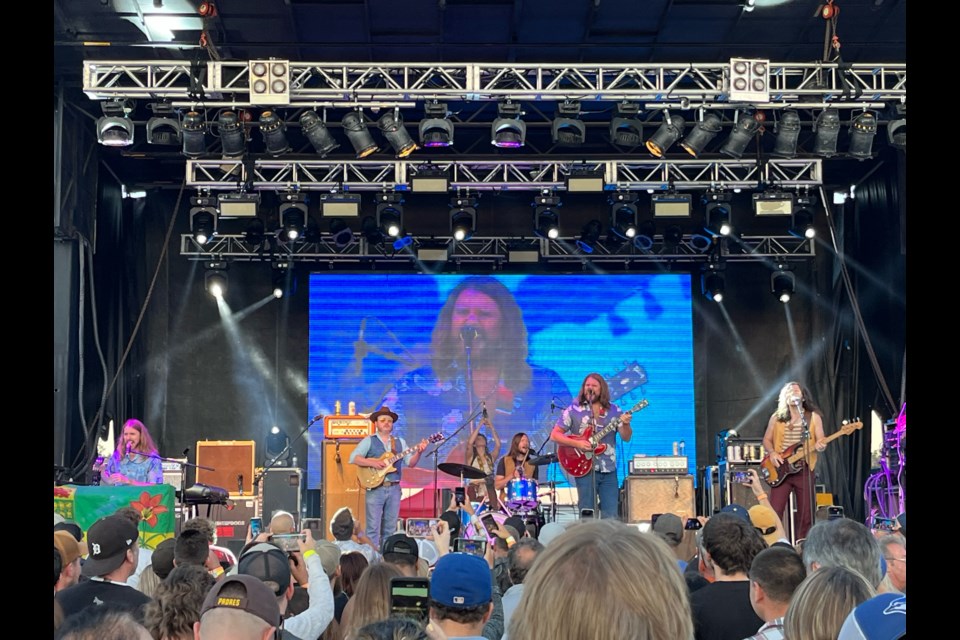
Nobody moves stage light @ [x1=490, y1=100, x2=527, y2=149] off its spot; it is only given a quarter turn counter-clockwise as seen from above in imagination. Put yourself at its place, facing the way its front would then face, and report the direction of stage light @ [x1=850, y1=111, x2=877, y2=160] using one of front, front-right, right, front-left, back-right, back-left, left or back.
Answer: front

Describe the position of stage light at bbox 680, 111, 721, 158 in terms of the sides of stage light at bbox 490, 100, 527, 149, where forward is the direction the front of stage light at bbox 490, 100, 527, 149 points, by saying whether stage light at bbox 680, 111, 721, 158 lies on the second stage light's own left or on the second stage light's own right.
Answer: on the second stage light's own left

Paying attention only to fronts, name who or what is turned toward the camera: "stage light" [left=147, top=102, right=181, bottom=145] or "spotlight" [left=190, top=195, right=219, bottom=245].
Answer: the spotlight

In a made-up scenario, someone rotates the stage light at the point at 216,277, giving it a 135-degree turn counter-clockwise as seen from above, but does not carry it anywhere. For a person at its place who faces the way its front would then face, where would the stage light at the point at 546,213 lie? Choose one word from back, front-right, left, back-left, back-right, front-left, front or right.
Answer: right

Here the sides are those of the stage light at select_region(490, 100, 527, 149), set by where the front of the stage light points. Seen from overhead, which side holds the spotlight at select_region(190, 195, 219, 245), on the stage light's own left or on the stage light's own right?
on the stage light's own right

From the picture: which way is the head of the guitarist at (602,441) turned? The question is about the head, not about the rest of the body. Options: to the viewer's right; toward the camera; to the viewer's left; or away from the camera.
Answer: toward the camera

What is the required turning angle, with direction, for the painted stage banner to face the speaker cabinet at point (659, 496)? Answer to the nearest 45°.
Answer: approximately 90° to its left

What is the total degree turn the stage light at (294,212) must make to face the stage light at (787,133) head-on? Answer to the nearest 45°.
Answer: approximately 45° to its left

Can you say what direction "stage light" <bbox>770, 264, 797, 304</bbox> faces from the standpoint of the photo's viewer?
facing the viewer

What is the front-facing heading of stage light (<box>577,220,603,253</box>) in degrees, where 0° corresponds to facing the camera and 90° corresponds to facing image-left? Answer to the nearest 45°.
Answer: approximately 45°

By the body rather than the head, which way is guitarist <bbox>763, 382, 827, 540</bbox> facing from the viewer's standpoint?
toward the camera

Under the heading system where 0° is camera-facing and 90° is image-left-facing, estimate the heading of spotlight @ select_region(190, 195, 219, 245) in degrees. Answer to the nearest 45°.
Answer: approximately 0°

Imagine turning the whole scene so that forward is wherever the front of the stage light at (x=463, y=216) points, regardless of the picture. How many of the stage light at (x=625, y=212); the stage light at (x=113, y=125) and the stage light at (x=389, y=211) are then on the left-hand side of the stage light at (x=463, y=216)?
1
